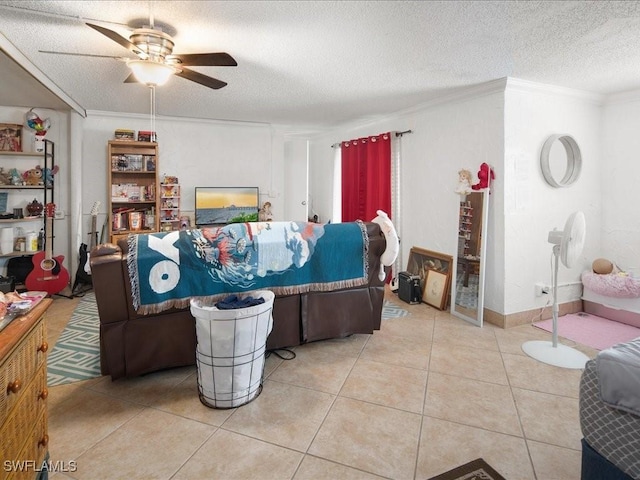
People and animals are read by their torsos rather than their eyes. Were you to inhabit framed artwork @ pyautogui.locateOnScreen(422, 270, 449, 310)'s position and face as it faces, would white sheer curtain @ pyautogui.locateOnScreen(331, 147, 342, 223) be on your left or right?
on your right

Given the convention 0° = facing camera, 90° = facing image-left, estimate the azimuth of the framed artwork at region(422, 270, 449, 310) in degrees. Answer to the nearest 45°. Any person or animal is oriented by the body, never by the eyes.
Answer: approximately 45°

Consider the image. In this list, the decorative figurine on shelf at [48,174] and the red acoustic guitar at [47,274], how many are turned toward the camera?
2

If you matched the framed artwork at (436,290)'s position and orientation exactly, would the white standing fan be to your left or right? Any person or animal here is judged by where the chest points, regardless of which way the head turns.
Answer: on your left

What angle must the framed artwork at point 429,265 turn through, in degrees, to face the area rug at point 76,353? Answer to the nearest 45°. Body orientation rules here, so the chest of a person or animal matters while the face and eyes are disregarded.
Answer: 0° — it already faces it

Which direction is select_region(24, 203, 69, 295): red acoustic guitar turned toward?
toward the camera

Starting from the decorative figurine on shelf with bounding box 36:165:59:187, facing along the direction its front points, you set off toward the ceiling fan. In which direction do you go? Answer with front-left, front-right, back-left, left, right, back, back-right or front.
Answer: front
